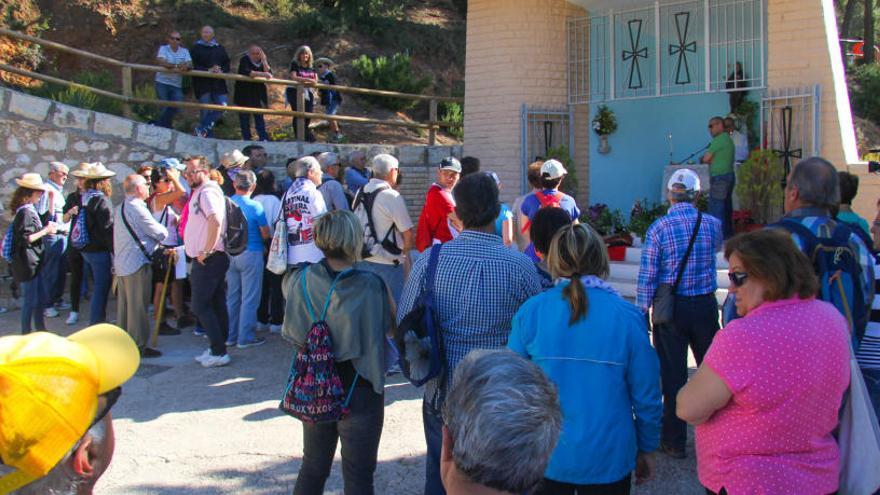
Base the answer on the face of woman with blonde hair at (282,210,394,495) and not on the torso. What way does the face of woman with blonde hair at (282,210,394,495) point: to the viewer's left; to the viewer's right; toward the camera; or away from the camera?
away from the camera

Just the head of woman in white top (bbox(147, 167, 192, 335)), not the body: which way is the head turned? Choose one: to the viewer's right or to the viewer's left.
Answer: to the viewer's right

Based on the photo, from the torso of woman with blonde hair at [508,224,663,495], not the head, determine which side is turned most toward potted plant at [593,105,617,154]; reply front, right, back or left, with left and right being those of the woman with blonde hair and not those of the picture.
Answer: front

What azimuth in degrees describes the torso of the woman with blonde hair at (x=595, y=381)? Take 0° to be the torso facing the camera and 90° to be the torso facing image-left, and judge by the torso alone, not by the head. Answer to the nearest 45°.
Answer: approximately 180°

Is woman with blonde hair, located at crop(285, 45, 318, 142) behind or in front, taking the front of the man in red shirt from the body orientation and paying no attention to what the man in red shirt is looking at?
behind

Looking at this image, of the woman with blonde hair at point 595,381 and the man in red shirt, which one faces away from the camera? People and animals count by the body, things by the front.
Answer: the woman with blonde hair

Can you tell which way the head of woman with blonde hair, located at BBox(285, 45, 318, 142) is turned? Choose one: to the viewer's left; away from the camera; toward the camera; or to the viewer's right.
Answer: toward the camera

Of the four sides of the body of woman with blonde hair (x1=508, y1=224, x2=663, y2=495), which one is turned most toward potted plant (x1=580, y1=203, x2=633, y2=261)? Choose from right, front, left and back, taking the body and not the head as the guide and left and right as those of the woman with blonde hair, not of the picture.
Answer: front

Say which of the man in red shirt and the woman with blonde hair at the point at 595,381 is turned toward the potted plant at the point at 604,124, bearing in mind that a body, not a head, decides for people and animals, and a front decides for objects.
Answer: the woman with blonde hair

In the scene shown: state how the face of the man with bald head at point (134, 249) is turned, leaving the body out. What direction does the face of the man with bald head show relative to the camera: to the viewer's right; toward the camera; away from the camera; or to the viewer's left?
to the viewer's right

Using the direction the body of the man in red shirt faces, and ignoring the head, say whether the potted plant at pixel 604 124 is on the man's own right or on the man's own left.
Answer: on the man's own left

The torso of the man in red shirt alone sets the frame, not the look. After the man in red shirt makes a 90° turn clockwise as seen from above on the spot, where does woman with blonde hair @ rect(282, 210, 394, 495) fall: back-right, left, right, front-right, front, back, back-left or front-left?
front-left
